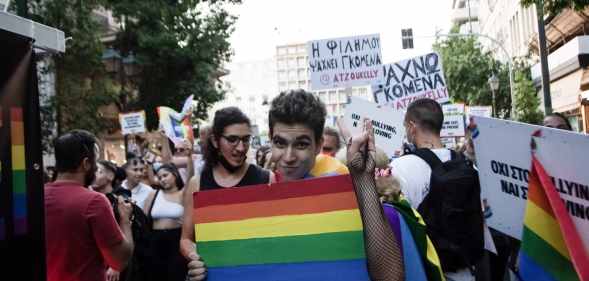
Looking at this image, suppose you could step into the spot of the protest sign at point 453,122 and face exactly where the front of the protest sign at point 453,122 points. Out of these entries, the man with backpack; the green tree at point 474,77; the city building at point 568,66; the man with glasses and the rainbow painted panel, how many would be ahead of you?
3

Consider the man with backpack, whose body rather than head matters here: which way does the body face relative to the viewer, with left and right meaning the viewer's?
facing away from the viewer and to the left of the viewer

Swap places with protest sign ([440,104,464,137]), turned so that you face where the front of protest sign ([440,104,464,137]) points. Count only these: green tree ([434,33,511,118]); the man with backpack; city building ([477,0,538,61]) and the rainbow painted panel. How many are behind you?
2

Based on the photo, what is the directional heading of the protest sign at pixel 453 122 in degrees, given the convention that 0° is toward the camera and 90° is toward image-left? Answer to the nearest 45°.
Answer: approximately 0°

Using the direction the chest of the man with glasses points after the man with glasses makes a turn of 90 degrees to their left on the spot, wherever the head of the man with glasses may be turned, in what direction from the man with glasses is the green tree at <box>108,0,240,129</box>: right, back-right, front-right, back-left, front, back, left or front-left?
left

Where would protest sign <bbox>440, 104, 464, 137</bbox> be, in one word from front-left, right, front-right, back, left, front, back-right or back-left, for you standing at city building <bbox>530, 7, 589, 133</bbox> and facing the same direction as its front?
front-left

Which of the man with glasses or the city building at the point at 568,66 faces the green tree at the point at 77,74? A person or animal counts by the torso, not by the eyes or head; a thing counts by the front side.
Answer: the city building

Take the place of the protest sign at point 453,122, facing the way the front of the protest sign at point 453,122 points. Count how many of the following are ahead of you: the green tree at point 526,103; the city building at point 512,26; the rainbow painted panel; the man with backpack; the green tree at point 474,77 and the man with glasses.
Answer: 3

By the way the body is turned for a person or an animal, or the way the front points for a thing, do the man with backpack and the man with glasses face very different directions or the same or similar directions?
very different directions

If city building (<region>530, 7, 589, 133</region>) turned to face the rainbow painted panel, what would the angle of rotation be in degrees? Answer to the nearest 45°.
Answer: approximately 45° to its left
